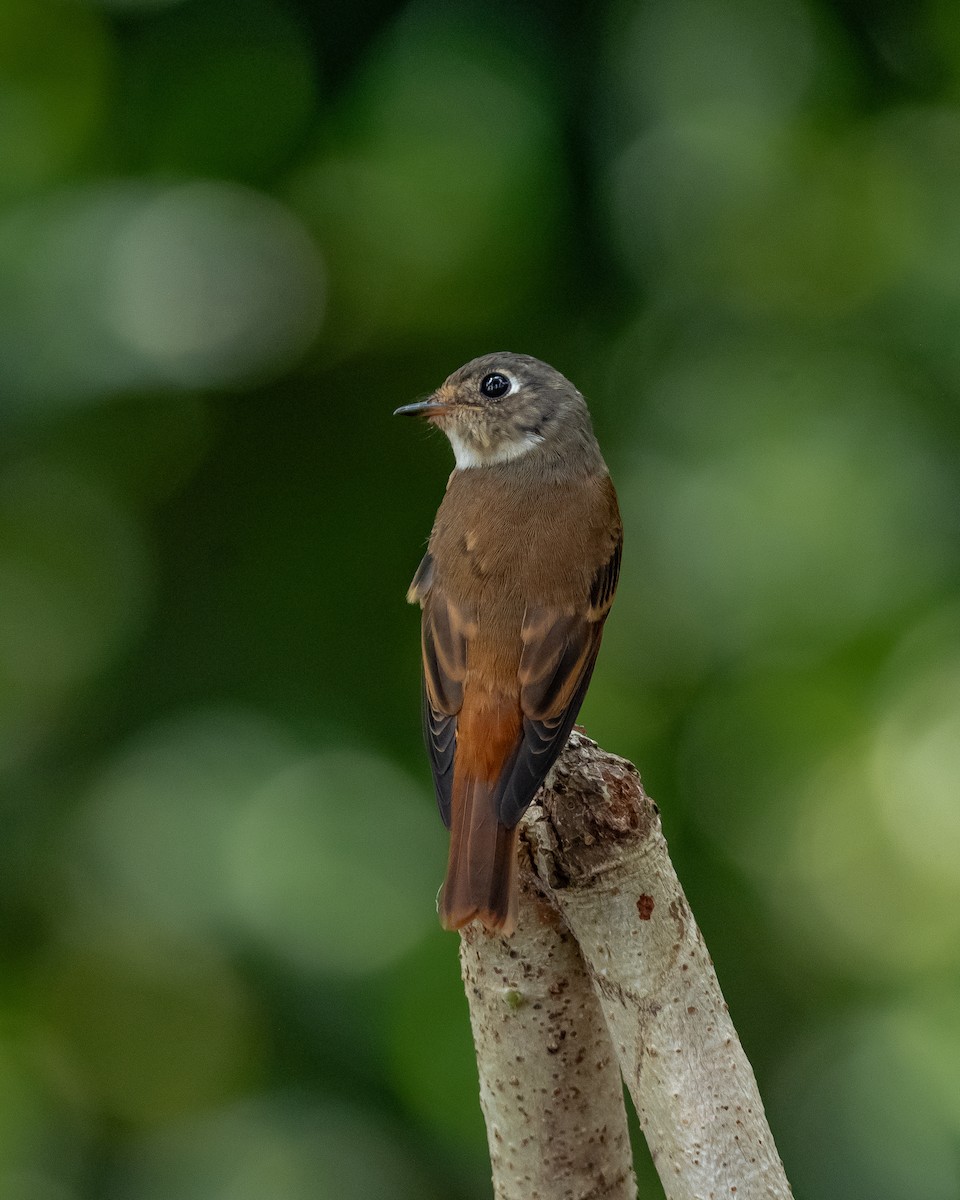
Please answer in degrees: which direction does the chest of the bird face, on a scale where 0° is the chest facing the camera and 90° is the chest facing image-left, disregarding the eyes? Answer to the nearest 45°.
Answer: approximately 180°
